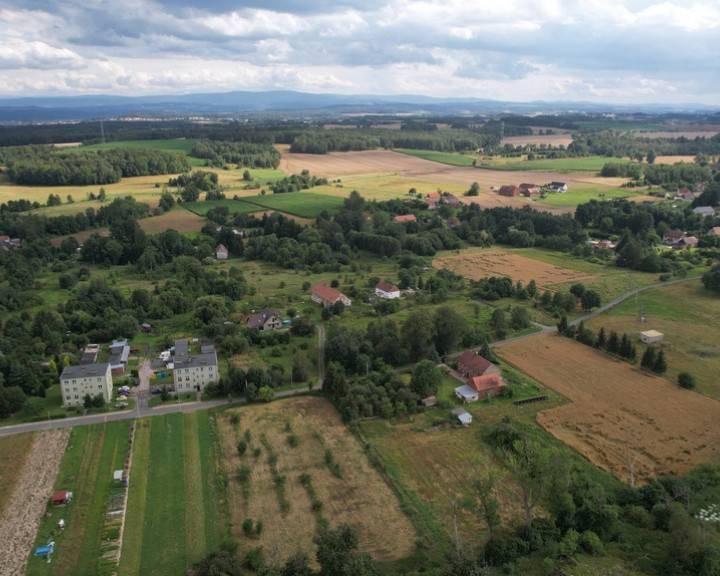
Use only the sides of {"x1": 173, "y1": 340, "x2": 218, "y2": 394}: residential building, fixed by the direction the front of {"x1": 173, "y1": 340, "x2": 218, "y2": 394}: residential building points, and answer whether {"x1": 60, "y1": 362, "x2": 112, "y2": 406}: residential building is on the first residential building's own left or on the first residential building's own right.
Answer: on the first residential building's own right

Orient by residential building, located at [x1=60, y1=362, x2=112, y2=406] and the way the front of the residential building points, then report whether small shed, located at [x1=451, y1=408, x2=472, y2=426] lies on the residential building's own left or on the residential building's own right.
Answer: on the residential building's own left

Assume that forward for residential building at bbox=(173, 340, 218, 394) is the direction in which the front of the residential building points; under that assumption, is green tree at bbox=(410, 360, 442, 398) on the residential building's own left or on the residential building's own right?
on the residential building's own left

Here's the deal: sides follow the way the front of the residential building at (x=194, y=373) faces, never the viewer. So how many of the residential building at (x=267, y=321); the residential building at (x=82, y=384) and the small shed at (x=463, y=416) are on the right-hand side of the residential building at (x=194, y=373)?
1

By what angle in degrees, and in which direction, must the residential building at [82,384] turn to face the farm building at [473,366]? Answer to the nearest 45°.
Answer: approximately 90° to its left

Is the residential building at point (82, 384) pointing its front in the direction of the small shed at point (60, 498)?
yes

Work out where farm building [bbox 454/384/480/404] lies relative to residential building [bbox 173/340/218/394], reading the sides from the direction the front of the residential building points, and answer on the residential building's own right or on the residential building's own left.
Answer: on the residential building's own left

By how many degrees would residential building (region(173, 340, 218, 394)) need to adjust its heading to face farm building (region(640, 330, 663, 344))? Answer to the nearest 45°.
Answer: approximately 90° to its left

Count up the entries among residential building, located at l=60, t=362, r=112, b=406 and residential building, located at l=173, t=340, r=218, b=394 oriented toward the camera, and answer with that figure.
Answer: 2

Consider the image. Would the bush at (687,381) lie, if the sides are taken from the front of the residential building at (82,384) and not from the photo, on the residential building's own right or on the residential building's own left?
on the residential building's own left

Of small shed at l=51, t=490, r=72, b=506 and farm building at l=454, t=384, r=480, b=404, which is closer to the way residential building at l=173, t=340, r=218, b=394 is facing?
the small shed

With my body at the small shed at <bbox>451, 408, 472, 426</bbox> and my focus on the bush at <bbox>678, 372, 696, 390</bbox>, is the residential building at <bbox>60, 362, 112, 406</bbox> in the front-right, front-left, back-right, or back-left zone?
back-left

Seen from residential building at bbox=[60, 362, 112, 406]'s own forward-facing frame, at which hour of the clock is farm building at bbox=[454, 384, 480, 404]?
The farm building is roughly at 10 o'clock from the residential building.

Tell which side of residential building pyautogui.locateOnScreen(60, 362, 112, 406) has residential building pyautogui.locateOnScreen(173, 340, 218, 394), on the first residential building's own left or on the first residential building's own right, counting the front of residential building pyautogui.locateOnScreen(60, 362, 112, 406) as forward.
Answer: on the first residential building's own left
